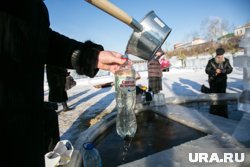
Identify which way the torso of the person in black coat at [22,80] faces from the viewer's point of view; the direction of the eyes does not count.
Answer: to the viewer's right

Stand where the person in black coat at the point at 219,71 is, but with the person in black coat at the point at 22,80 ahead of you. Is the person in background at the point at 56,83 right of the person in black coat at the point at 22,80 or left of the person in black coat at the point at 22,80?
right

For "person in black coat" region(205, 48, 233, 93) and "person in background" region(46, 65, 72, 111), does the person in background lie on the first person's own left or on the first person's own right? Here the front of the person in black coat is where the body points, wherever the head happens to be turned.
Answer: on the first person's own right

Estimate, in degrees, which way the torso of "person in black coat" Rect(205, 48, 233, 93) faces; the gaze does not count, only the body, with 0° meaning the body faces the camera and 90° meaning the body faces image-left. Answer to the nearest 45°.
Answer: approximately 0°

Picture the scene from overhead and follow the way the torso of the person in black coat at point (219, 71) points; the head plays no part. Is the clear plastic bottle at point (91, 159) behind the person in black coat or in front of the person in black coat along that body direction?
in front
